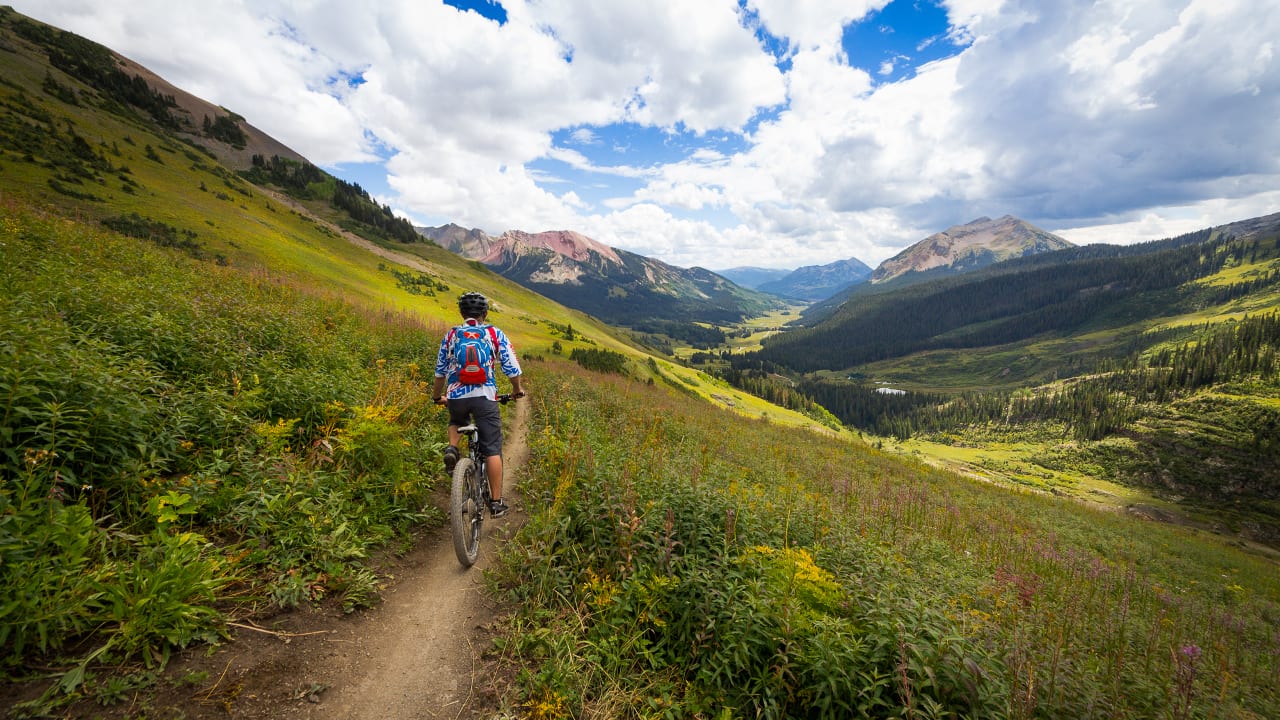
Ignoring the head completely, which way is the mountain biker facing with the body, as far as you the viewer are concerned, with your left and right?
facing away from the viewer

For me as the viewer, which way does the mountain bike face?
facing away from the viewer
